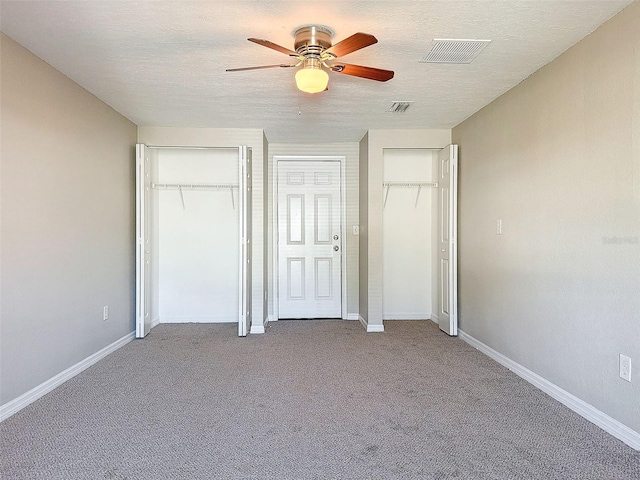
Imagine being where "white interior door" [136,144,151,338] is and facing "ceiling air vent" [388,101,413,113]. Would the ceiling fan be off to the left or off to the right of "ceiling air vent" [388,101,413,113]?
right

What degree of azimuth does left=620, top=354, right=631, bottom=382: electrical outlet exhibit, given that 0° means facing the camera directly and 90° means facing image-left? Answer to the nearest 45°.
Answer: approximately 45°

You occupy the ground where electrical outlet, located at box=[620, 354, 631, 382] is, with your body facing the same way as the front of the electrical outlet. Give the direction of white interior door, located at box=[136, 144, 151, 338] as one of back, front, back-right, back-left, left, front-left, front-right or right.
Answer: front-right

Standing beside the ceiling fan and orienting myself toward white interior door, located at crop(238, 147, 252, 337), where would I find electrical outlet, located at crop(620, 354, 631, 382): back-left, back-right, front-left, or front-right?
back-right

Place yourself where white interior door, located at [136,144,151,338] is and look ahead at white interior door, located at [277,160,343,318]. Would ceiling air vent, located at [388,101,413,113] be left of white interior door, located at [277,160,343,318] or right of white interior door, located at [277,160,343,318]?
right

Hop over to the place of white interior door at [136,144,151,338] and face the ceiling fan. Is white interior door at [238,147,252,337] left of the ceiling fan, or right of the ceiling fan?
left

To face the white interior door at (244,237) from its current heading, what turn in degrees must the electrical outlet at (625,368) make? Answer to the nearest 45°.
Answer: approximately 45° to its right

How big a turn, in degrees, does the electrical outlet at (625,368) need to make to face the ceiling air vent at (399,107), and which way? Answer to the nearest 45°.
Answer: approximately 90° to its right
